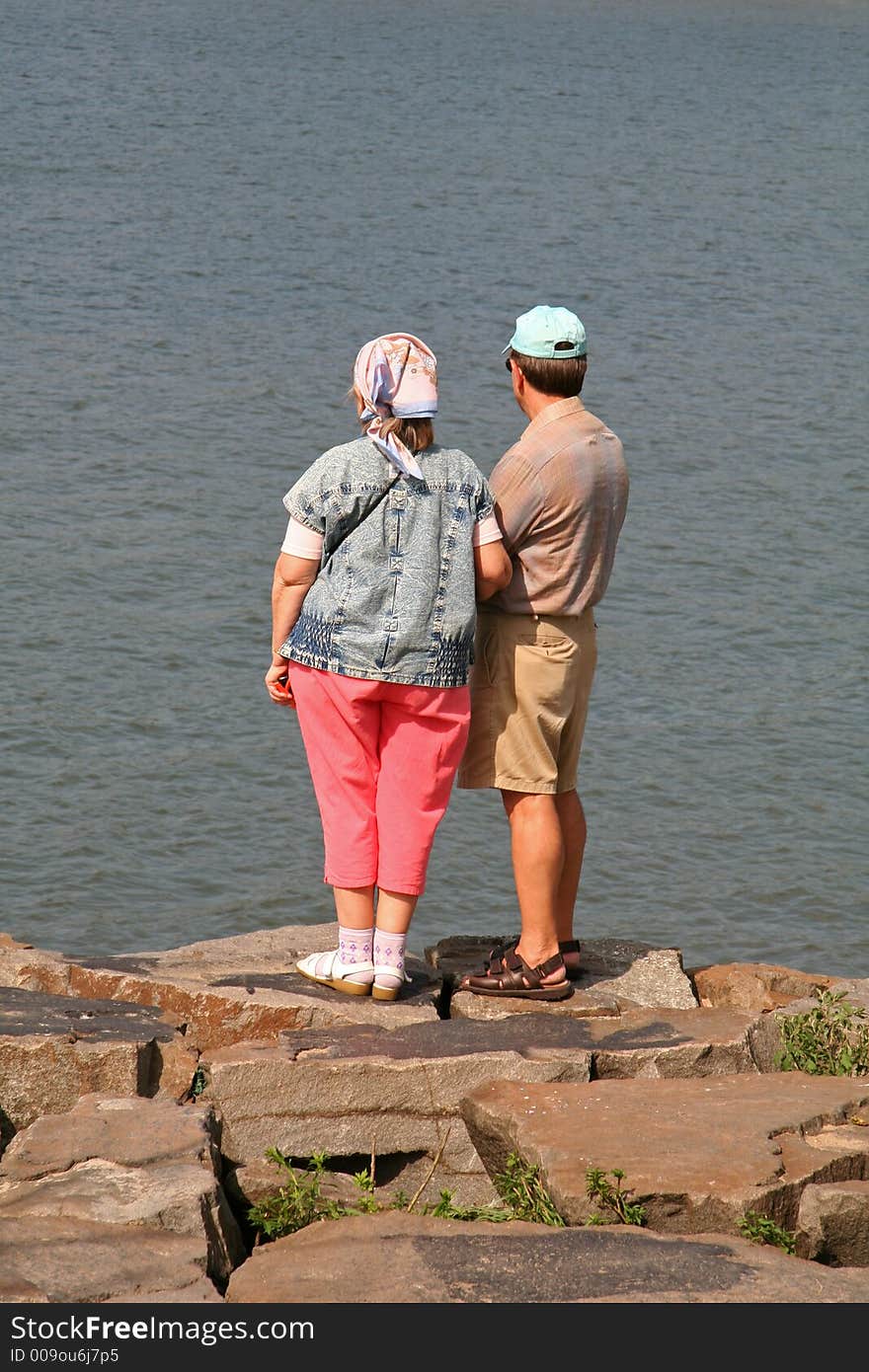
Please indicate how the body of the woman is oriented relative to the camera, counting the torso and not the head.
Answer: away from the camera

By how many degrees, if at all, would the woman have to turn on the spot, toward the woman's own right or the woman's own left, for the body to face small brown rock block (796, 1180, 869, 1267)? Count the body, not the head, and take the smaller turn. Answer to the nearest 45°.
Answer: approximately 135° to the woman's own right

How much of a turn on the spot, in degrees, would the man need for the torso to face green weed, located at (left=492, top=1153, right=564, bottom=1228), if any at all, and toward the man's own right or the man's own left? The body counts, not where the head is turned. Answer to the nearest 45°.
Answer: approximately 135° to the man's own left

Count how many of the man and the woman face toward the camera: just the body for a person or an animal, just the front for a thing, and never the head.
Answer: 0

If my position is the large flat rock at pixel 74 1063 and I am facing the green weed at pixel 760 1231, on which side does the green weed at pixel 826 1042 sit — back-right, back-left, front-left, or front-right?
front-left

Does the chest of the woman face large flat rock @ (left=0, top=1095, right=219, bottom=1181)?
no

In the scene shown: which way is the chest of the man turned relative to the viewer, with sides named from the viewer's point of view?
facing away from the viewer and to the left of the viewer

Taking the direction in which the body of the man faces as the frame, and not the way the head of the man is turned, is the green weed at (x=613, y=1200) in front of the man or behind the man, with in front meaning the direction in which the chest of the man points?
behind

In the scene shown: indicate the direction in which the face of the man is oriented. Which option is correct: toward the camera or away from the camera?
away from the camera

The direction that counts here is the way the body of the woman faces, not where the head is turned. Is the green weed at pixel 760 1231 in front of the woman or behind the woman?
behind
